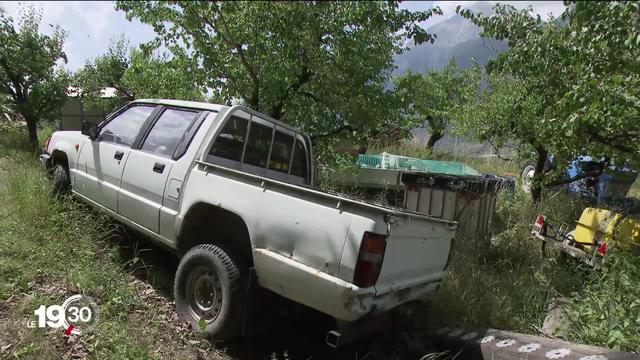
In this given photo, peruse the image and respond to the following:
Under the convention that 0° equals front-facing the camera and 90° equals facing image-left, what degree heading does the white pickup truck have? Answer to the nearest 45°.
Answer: approximately 135°

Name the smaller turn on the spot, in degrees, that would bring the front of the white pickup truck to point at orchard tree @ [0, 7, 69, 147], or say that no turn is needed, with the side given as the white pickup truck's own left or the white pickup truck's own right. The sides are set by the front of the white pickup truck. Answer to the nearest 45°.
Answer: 0° — it already faces it

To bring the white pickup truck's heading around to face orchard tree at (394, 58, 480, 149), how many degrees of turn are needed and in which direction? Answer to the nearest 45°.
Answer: approximately 90° to its right

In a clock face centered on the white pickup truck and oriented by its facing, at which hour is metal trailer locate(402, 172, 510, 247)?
The metal trailer is roughly at 3 o'clock from the white pickup truck.

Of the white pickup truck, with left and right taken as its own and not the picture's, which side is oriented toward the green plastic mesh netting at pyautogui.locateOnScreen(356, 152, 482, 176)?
right

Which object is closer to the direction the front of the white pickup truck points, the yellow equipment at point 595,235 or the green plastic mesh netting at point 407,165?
the green plastic mesh netting

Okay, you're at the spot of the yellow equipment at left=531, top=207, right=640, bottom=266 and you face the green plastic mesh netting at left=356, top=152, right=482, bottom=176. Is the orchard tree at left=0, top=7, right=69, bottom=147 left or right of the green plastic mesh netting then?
left

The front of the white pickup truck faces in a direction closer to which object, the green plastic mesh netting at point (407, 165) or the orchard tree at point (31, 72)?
the orchard tree

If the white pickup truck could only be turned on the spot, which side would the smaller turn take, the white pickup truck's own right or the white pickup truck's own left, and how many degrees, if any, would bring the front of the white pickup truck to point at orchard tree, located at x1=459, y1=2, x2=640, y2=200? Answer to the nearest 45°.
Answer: approximately 135° to the white pickup truck's own right
